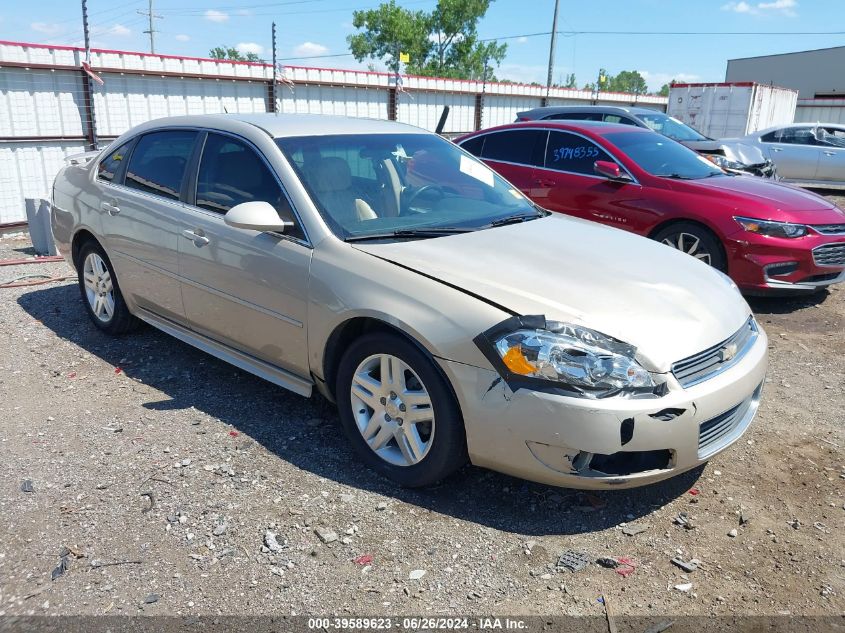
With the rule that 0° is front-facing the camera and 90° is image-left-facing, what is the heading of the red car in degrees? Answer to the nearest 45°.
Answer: approximately 315°

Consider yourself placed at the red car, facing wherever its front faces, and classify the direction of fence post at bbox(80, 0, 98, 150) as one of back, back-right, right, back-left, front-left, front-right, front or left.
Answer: back-right

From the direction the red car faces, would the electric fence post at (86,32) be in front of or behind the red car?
behind

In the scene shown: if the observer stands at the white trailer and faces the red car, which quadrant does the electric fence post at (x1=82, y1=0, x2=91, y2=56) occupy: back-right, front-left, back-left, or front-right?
front-right

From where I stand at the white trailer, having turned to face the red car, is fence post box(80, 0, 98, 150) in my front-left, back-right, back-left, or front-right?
front-right

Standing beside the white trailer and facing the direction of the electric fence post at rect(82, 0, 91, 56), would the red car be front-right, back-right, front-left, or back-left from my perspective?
front-left

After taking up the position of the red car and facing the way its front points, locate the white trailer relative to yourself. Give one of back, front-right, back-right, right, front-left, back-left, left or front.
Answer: back-left
